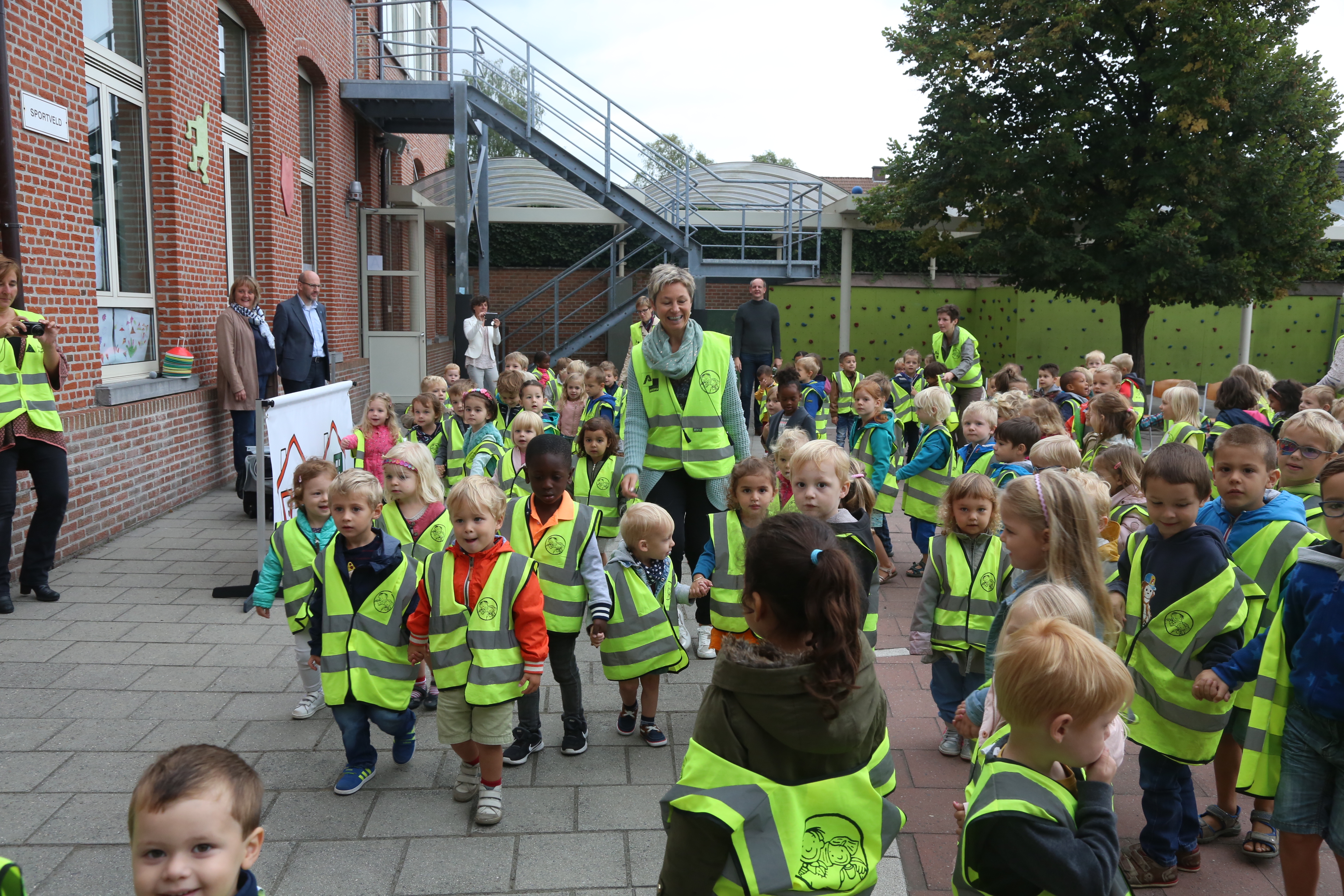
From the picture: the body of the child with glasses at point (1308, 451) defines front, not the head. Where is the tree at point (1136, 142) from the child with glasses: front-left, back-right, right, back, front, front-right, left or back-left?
back-right

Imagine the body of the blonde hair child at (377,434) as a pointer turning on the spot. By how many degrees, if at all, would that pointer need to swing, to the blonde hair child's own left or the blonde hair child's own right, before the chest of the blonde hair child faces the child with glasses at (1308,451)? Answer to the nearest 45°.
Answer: approximately 45° to the blonde hair child's own left

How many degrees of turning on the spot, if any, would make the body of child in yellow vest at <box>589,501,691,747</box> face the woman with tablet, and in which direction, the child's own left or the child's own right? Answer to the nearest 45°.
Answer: approximately 135° to the child's own left

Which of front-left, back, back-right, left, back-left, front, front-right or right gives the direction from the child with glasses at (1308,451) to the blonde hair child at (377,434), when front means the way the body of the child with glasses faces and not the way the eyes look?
front-right

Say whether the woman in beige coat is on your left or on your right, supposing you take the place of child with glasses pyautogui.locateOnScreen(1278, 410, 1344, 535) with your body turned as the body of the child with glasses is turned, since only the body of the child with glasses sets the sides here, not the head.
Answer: on your right

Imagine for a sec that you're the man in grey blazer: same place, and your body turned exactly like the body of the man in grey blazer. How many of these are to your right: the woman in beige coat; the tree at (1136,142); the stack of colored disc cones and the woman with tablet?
2

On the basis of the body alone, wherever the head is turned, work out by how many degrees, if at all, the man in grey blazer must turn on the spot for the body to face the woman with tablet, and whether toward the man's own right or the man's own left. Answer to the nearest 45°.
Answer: approximately 90° to the man's own left

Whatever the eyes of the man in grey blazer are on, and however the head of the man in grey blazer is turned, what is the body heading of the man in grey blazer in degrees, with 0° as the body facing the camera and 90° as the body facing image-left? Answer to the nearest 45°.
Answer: approximately 315°

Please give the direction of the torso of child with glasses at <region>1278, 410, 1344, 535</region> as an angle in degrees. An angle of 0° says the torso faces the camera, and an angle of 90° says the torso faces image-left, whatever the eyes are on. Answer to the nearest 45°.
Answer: approximately 45°

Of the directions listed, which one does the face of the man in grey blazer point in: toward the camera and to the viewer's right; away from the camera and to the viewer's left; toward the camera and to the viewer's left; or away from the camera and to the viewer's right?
toward the camera and to the viewer's right
